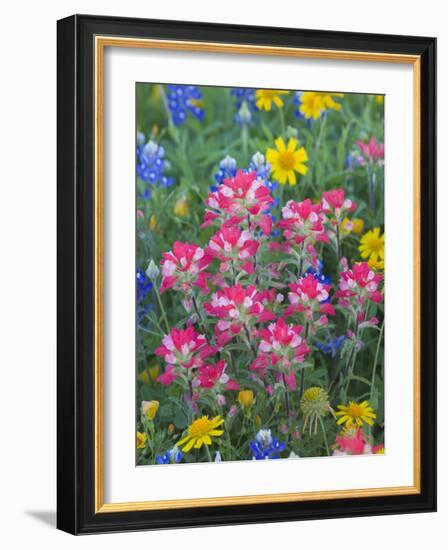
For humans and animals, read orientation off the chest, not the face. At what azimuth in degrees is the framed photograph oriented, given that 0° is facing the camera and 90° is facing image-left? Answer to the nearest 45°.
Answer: approximately 315°
